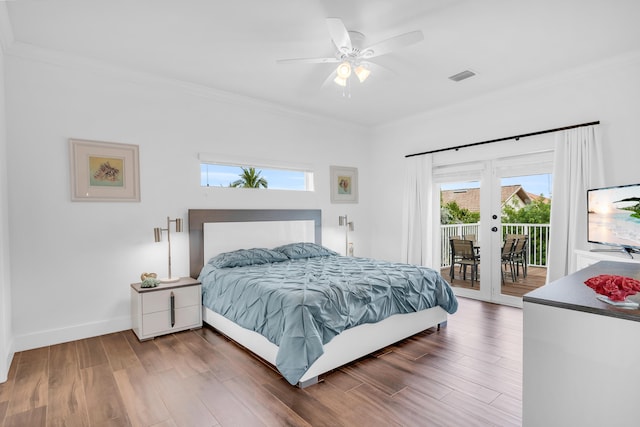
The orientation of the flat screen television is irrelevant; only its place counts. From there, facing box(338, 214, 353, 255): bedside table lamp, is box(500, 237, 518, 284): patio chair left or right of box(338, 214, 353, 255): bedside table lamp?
right

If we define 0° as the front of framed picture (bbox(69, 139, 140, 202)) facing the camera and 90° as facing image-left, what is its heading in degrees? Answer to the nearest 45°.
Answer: approximately 315°

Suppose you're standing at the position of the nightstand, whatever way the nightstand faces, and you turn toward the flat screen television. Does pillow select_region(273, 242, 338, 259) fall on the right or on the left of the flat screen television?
left

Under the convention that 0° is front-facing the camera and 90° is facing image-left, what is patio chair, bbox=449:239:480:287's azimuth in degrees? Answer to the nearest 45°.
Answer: approximately 315°

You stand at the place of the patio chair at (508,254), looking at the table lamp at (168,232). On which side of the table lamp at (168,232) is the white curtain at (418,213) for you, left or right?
right

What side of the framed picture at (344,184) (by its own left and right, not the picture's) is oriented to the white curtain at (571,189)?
front

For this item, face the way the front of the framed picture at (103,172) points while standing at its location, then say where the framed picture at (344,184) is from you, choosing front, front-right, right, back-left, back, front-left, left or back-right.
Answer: front-left

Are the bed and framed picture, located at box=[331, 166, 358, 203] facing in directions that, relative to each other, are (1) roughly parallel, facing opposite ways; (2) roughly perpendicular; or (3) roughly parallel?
roughly parallel

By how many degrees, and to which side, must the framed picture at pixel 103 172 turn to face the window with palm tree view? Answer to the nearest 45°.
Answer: approximately 45° to its left

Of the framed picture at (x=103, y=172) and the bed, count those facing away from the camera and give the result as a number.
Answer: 0

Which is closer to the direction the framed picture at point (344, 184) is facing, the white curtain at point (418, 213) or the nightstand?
the white curtain

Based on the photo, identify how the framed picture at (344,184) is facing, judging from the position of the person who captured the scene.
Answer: facing the viewer and to the right of the viewer

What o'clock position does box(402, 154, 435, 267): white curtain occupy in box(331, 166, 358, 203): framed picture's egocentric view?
The white curtain is roughly at 11 o'clock from the framed picture.
